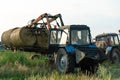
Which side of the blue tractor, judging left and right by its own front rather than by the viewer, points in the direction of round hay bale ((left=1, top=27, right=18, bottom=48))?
front

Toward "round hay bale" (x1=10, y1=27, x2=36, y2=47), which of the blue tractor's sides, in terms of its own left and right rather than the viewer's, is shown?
front

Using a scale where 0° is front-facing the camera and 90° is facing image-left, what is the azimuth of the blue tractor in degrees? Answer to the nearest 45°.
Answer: approximately 135°

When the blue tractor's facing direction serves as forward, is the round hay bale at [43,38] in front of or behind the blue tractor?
in front

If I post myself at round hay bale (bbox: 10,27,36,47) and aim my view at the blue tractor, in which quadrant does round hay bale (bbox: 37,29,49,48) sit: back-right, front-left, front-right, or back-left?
front-left

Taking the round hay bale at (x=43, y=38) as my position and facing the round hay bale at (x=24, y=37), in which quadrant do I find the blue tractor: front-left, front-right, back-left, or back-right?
back-left
